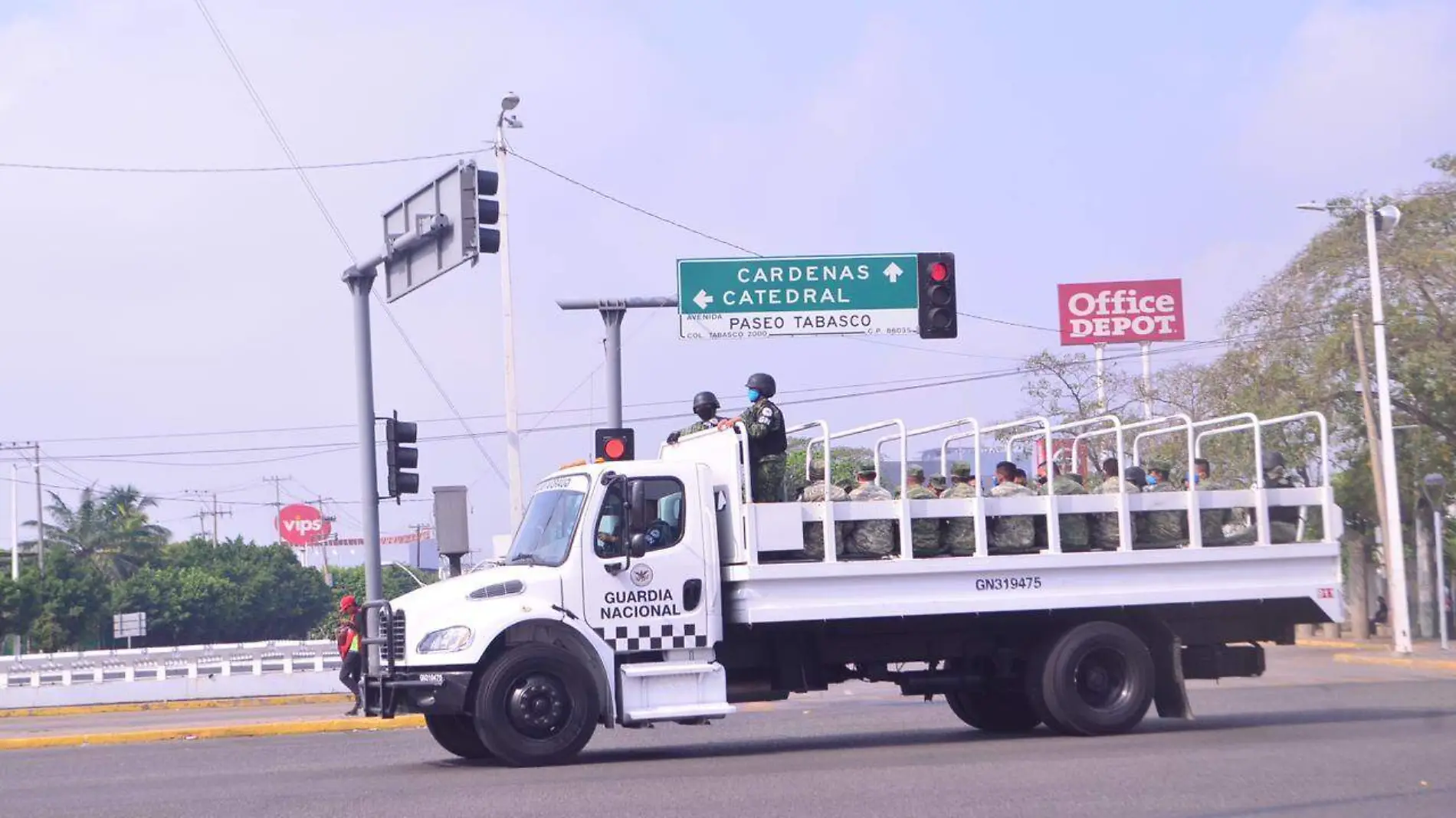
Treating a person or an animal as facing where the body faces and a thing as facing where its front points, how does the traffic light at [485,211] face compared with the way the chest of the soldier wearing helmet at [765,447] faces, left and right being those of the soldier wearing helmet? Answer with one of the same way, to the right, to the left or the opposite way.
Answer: the opposite way

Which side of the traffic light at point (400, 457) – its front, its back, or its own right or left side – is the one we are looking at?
right

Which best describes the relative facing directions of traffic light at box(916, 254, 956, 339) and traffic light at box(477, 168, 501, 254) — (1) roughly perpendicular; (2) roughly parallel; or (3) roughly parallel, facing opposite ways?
roughly perpendicular

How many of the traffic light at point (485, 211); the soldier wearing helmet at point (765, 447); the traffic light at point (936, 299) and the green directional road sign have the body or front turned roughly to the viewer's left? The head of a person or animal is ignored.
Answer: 1

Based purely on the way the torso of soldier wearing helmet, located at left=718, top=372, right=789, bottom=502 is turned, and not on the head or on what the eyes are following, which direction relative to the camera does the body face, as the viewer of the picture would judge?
to the viewer's left

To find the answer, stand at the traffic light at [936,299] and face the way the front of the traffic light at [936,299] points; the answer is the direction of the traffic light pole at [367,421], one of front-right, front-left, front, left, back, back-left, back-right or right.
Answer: right

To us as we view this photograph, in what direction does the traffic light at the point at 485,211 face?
facing to the right of the viewer

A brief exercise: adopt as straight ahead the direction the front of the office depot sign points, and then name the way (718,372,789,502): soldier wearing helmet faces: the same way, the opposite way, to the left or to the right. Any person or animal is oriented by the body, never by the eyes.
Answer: to the right

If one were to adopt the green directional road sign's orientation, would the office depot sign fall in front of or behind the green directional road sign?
behind

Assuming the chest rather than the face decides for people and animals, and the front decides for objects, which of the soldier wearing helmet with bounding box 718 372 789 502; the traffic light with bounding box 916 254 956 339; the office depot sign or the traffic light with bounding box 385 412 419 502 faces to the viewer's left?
the soldier wearing helmet

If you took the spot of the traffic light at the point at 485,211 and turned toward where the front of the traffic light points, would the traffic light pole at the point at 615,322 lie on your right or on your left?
on your left

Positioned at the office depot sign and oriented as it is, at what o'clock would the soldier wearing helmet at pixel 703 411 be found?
The soldier wearing helmet is roughly at 12 o'clock from the office depot sign.
